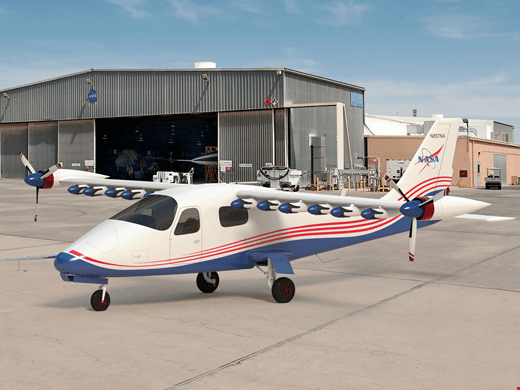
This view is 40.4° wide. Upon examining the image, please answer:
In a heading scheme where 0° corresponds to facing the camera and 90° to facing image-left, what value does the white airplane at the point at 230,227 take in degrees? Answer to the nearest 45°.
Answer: approximately 45°
